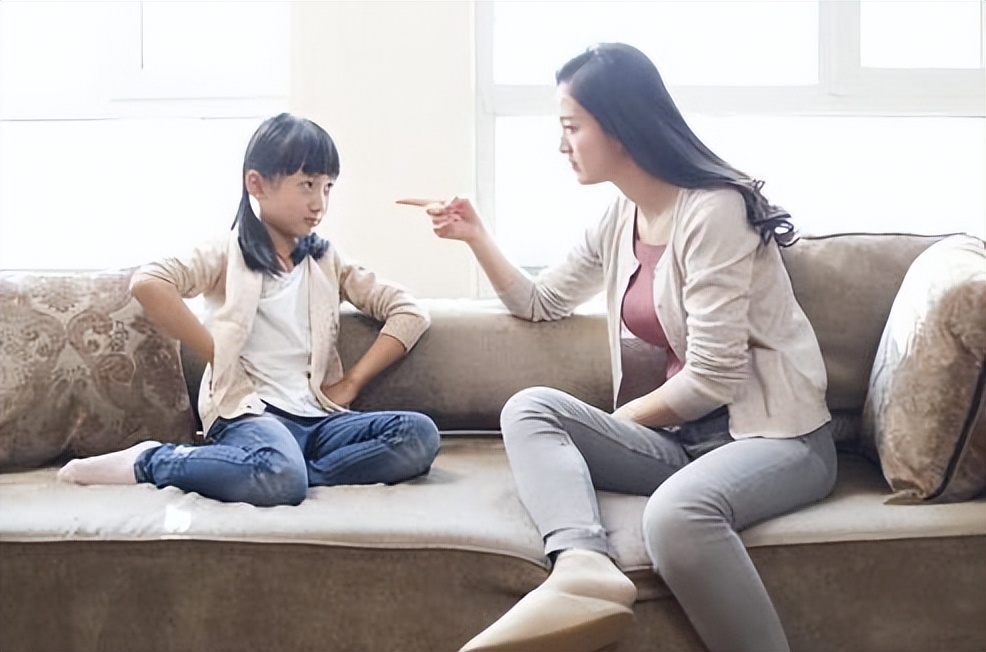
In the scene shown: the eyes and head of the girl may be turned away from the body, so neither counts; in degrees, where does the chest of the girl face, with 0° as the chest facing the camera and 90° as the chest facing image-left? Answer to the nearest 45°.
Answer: approximately 315°

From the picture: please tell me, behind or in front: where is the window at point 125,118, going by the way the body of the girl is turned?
behind

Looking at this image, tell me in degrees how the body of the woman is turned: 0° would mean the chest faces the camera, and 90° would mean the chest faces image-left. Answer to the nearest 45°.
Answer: approximately 45°

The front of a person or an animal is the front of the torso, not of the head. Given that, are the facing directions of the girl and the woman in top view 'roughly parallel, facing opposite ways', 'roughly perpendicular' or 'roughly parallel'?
roughly perpendicular

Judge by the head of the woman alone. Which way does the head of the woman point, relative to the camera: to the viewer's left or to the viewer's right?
to the viewer's left
